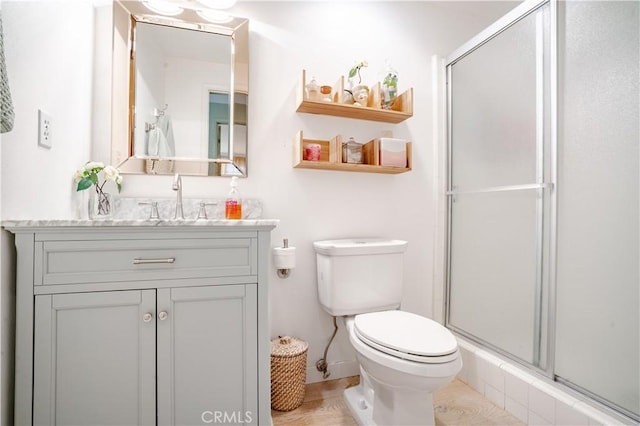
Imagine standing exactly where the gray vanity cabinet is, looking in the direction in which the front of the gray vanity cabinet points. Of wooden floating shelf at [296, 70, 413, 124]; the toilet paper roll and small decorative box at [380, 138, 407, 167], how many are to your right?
0

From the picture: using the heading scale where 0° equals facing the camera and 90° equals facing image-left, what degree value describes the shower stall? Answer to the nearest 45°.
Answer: approximately 45°

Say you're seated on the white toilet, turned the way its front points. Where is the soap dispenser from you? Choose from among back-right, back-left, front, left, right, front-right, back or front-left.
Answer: back-right

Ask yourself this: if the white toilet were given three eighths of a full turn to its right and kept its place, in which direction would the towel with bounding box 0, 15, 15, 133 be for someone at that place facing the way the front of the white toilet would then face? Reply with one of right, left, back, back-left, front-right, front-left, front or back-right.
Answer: front-left

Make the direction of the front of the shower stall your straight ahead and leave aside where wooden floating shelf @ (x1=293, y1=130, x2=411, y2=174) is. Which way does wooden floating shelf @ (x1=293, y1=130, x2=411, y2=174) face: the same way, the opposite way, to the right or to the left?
to the left

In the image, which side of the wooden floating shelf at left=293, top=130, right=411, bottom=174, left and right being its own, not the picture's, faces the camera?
front

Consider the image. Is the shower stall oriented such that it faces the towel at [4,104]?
yes

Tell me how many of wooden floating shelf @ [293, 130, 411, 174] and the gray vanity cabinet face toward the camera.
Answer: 2

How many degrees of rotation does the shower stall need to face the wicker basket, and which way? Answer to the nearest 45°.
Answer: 0° — it already faces it

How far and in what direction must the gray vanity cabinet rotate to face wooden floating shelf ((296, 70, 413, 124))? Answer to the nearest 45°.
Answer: approximately 90° to its left

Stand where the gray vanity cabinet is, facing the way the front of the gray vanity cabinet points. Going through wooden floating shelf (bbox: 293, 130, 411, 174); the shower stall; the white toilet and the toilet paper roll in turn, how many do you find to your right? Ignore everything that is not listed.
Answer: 0

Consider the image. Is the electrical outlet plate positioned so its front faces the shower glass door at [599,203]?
yes

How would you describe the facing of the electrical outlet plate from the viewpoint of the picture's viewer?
facing the viewer and to the right of the viewer

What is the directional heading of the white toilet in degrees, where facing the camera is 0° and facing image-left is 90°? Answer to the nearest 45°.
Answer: approximately 315°

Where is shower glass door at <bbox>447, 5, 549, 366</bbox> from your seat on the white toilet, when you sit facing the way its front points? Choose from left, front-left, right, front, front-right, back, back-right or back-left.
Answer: left
